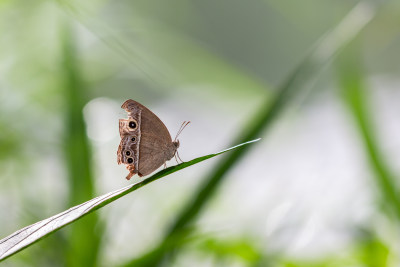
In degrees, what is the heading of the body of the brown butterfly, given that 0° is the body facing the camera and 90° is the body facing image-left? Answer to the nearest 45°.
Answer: approximately 270°
